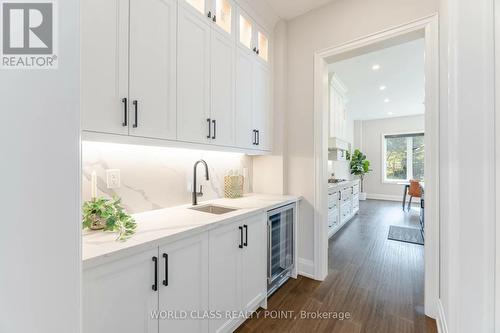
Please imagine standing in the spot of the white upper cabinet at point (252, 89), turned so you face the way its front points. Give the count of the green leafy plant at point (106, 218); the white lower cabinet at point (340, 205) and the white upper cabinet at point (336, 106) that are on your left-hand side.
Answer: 2

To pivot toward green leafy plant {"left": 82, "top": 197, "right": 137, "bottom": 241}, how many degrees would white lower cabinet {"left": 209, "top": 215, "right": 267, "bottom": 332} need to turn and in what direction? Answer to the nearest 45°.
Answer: approximately 90° to its right

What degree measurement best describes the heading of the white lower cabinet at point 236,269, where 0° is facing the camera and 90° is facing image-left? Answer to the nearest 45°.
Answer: approximately 315°

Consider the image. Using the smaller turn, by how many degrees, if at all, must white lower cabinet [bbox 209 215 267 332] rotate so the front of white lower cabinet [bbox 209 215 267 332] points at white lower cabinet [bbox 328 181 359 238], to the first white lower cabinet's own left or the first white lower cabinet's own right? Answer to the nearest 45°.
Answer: approximately 90° to the first white lower cabinet's own left

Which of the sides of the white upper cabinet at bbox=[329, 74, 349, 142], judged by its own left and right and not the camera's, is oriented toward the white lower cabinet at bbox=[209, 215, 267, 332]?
right

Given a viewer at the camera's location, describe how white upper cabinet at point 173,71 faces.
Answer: facing the viewer and to the right of the viewer

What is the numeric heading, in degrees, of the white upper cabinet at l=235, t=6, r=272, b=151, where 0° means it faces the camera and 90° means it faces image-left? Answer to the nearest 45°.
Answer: approximately 315°

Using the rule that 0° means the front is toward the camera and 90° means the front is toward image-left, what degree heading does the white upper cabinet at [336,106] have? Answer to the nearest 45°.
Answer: approximately 270°

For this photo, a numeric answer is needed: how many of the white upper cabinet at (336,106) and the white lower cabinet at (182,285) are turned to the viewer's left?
0

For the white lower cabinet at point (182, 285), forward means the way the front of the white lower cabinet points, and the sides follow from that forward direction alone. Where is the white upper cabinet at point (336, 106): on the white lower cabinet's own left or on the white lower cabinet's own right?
on the white lower cabinet's own left
